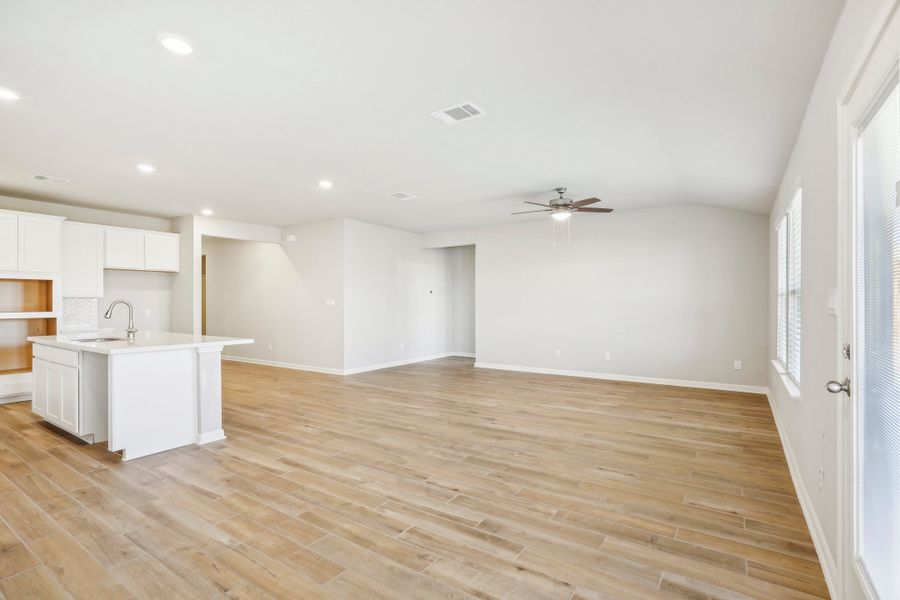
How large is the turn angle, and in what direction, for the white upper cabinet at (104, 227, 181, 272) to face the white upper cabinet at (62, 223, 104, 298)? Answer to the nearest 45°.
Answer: approximately 90° to its right

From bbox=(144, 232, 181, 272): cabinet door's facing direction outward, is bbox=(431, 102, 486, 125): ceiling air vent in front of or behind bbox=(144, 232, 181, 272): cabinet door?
in front

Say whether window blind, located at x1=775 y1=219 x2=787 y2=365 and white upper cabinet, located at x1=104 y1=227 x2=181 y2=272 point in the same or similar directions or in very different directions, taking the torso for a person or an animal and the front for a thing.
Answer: very different directions

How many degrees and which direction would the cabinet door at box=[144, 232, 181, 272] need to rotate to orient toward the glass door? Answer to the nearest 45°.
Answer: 0° — it already faces it

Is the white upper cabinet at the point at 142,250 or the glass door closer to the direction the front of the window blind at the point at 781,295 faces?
the white upper cabinet

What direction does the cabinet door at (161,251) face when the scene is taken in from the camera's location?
facing the viewer

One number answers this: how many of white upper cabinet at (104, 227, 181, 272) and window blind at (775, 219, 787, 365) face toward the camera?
1

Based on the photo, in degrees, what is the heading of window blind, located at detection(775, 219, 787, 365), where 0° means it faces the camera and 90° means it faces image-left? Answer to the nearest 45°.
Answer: approximately 90°

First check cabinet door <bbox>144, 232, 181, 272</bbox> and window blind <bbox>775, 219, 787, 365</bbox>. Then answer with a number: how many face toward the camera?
1

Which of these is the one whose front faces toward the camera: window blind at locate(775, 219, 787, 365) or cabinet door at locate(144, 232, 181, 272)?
the cabinet door

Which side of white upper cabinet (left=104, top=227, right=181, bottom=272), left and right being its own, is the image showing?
front

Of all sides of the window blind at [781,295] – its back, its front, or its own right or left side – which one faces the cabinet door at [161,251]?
front

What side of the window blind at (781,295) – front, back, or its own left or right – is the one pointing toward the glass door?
left

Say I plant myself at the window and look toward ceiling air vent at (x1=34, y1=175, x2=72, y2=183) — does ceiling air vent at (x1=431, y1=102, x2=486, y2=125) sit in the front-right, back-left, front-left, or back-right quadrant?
front-left

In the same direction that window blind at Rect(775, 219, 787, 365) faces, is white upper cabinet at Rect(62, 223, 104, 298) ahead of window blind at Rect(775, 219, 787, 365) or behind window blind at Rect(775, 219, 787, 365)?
ahead

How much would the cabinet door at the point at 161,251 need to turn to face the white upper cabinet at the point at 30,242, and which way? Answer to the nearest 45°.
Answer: approximately 45° to its right

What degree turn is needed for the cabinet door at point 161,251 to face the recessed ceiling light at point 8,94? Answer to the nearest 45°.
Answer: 0° — it already faces it
